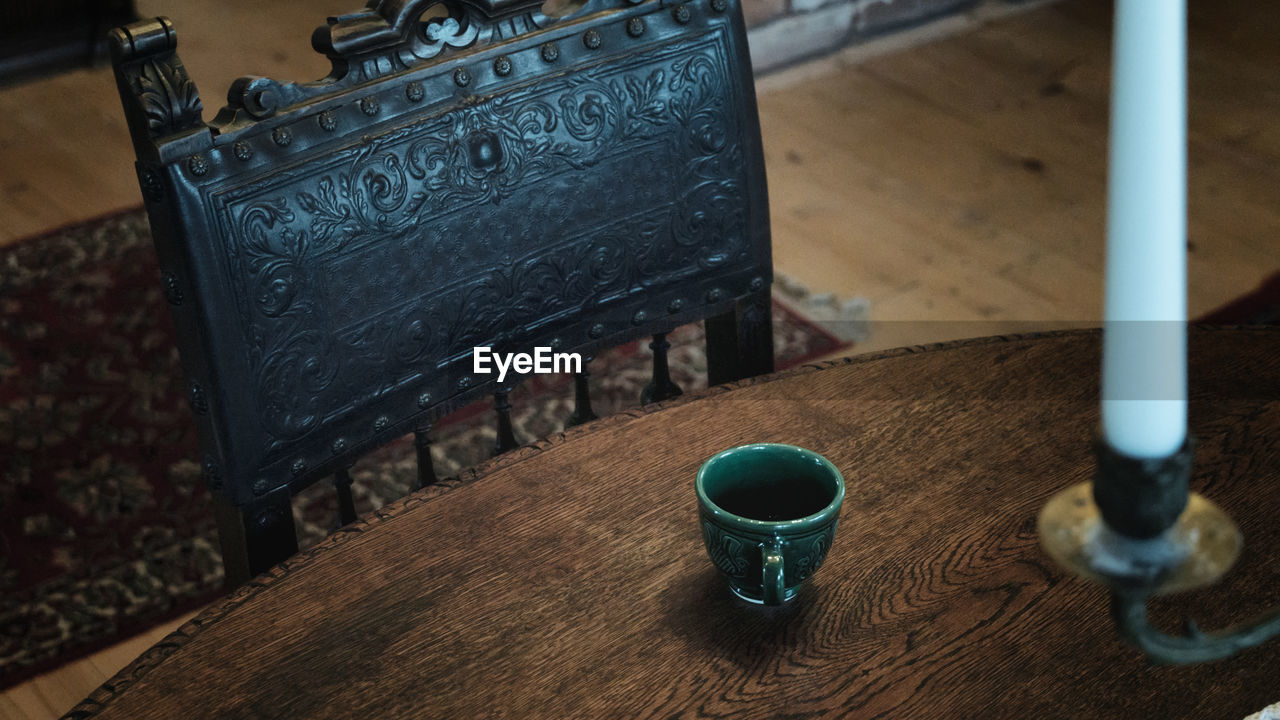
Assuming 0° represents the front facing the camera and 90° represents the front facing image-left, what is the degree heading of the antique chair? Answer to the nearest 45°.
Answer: approximately 315°
